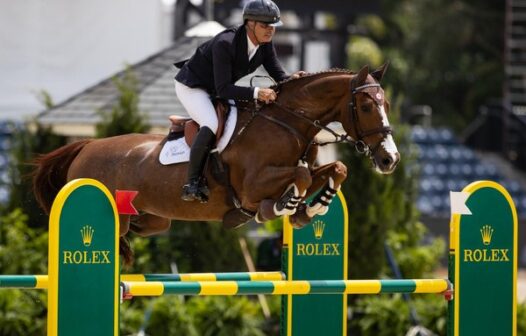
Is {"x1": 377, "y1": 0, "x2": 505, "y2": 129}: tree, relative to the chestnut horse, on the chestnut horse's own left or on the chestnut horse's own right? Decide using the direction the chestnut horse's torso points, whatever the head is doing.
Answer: on the chestnut horse's own left

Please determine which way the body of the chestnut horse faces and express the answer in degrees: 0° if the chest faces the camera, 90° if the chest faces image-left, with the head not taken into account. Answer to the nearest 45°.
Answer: approximately 270°

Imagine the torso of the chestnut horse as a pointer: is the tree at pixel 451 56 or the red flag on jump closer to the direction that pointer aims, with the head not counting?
the tree

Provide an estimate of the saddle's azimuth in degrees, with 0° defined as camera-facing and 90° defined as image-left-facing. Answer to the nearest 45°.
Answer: approximately 270°
